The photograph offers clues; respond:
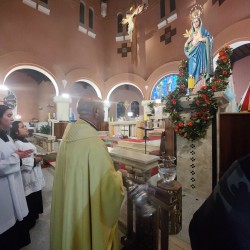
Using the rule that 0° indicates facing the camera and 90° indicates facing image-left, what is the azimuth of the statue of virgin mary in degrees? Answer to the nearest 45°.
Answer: approximately 45°

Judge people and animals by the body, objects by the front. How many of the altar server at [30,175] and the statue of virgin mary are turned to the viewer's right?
1

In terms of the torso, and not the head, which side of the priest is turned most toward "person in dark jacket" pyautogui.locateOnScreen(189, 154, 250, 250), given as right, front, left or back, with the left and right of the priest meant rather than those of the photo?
right

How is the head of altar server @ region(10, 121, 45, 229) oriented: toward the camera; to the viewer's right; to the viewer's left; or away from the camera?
to the viewer's right

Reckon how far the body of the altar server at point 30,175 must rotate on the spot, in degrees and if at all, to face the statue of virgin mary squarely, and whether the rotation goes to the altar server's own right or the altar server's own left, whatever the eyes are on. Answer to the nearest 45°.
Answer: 0° — they already face it

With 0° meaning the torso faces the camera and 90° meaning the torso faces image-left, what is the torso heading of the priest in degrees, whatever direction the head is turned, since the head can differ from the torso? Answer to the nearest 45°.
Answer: approximately 225°

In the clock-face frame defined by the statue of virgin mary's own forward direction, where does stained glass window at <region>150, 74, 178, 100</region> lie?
The stained glass window is roughly at 4 o'clock from the statue of virgin mary.

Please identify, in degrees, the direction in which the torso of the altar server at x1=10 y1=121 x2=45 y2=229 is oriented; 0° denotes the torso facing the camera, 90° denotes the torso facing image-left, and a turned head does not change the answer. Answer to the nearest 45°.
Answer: approximately 270°

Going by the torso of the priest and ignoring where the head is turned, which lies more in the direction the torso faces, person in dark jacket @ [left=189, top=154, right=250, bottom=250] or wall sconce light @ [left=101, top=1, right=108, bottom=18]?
the wall sconce light

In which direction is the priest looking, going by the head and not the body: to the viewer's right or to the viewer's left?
to the viewer's right
